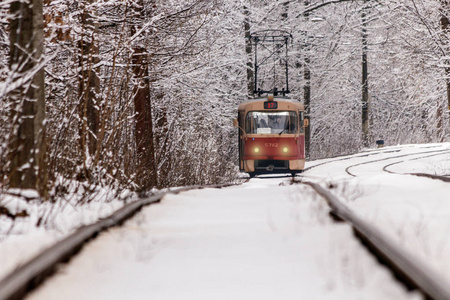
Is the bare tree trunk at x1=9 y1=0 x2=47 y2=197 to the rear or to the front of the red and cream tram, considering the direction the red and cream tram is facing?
to the front

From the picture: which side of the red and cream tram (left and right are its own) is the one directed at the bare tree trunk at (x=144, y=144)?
front

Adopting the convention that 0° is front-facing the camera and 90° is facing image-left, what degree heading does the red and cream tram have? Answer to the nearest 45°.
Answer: approximately 0°

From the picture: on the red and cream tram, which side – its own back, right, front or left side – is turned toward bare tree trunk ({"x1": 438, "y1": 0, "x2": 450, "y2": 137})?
left
